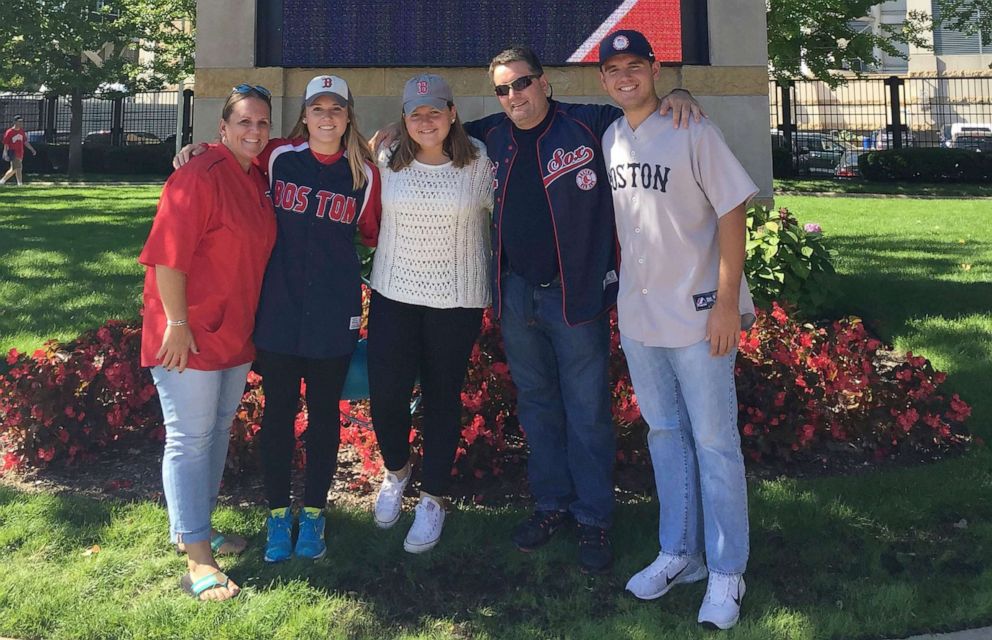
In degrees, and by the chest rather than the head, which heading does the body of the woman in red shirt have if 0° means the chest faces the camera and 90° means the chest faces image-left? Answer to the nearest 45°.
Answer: approximately 315°

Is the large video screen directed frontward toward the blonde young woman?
yes

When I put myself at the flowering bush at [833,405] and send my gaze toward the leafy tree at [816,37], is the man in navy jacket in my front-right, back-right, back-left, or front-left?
back-left

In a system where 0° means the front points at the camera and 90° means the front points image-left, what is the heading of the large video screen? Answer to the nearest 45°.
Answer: approximately 0°

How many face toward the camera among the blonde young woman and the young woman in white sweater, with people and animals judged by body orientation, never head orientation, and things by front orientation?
2

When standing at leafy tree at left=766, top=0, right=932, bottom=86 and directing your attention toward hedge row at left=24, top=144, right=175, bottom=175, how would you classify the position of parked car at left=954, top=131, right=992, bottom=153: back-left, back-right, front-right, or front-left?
back-right

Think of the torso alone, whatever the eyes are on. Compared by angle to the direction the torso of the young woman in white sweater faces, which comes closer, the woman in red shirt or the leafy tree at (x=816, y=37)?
the woman in red shirt

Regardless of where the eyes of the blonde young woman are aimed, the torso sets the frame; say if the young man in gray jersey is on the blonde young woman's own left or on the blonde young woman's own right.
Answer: on the blonde young woman's own left

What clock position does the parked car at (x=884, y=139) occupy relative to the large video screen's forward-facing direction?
The parked car is roughly at 7 o'clock from the large video screen.

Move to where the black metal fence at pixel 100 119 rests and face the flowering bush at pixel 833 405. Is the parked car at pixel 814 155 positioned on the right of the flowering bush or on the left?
left

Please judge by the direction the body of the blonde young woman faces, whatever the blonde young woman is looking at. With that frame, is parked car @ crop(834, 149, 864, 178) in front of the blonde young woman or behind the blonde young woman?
behind

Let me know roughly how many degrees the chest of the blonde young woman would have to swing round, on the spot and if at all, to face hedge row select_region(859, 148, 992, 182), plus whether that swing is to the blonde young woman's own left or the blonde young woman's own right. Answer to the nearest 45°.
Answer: approximately 135° to the blonde young woman's own left
